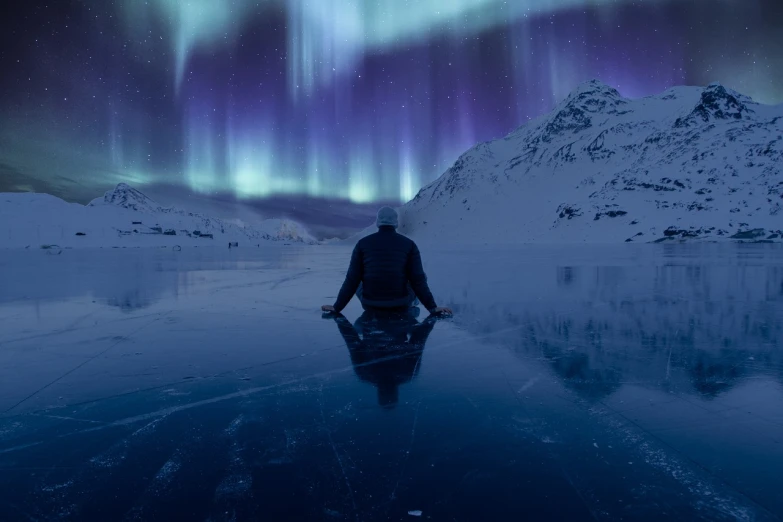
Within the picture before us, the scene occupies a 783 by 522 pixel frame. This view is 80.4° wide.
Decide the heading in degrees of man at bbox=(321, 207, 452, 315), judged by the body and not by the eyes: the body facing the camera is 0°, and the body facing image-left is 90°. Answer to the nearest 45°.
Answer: approximately 180°

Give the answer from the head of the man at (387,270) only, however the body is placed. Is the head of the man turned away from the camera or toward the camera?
away from the camera
